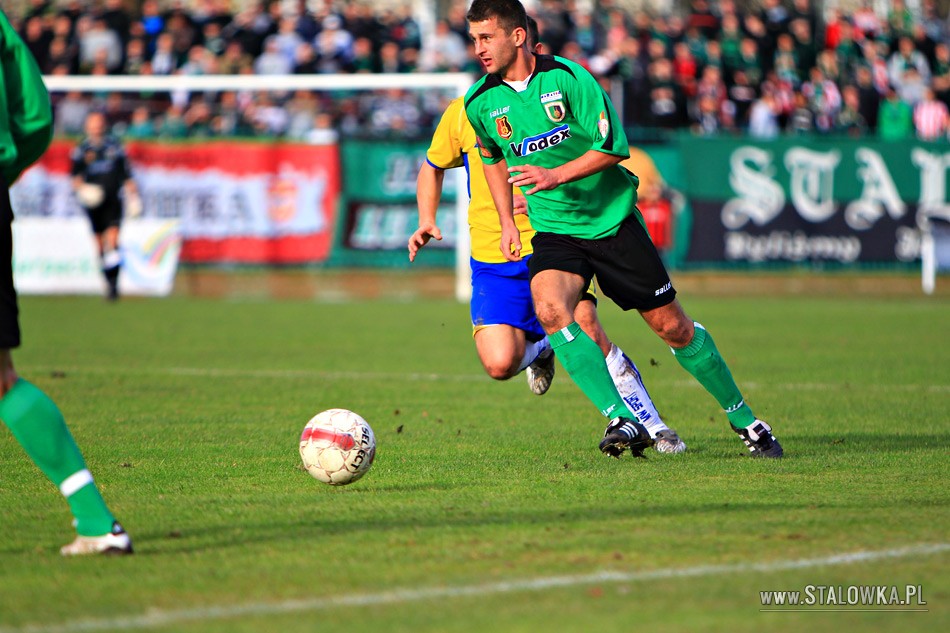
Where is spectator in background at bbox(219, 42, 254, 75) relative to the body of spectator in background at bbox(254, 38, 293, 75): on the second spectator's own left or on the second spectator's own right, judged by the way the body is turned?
on the second spectator's own right

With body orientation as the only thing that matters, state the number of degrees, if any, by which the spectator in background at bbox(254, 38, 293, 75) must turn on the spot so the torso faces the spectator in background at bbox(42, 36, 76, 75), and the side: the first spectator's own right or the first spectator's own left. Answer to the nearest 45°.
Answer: approximately 90° to the first spectator's own right

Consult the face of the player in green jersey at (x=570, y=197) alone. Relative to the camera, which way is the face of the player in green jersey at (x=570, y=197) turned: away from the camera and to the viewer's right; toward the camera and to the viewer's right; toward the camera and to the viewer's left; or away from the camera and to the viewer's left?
toward the camera and to the viewer's left

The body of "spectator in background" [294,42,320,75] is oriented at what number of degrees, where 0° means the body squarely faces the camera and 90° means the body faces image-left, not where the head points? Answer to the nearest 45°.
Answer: approximately 0°

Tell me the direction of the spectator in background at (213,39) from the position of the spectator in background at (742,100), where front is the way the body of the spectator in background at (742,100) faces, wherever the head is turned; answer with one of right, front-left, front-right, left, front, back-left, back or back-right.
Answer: right

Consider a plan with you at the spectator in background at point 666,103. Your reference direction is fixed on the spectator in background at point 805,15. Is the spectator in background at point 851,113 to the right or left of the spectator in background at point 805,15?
right

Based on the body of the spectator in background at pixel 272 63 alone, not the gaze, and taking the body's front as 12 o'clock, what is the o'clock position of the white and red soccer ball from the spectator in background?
The white and red soccer ball is roughly at 12 o'clock from the spectator in background.
